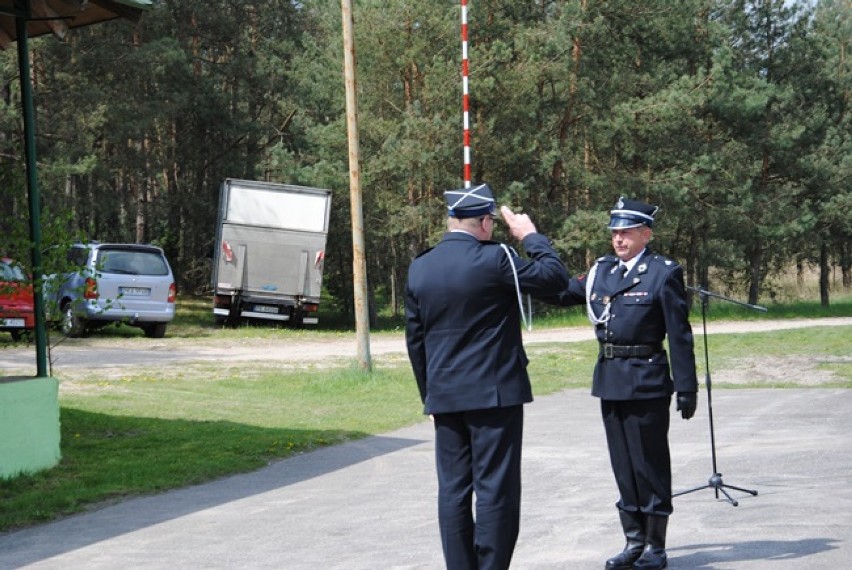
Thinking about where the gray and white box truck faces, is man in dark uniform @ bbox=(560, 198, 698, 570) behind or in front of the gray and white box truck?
behind

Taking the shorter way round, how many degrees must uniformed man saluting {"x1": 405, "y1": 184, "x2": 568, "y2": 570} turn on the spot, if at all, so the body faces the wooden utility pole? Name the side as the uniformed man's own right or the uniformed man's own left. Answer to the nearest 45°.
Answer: approximately 45° to the uniformed man's own left

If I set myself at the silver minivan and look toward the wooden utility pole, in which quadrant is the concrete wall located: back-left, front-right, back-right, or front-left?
front-right

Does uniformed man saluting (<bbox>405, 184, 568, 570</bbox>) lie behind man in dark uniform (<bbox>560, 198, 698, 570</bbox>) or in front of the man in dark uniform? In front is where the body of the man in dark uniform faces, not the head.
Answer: in front

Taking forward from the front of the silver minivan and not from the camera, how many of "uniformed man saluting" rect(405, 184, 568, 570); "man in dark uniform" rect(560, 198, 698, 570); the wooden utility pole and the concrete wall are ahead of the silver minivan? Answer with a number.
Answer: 0

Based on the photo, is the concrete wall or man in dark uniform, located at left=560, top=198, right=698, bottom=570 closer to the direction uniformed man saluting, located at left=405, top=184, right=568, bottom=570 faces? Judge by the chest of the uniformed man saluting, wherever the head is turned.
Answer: the man in dark uniform

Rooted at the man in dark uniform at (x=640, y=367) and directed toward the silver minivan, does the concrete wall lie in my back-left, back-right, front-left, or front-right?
front-left

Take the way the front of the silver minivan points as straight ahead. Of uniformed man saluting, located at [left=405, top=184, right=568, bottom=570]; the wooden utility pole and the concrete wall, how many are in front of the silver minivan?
0

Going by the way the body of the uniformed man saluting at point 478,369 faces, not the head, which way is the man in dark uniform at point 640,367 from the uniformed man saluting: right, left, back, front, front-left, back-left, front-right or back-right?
front

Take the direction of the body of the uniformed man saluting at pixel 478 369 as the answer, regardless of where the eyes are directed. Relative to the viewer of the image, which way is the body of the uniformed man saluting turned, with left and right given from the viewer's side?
facing away from the viewer and to the right of the viewer

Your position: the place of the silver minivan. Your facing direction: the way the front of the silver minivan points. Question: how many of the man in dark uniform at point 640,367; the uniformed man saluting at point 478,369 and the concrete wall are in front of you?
0

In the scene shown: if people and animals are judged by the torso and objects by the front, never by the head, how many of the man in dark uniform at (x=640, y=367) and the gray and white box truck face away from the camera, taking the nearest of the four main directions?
1

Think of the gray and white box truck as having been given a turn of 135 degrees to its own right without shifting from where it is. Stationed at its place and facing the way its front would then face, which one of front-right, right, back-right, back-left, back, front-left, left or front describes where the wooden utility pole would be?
front-right

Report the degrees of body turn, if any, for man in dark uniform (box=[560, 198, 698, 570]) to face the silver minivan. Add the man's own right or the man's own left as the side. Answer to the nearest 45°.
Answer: approximately 90° to the man's own right

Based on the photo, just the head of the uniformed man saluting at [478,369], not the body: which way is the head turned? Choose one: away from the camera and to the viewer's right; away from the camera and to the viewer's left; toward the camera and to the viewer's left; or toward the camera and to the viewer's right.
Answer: away from the camera and to the viewer's right

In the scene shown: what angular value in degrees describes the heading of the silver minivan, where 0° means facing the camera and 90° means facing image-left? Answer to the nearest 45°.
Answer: approximately 135°

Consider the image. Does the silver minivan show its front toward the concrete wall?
no

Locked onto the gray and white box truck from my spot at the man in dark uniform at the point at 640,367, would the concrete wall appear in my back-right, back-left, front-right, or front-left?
front-left
